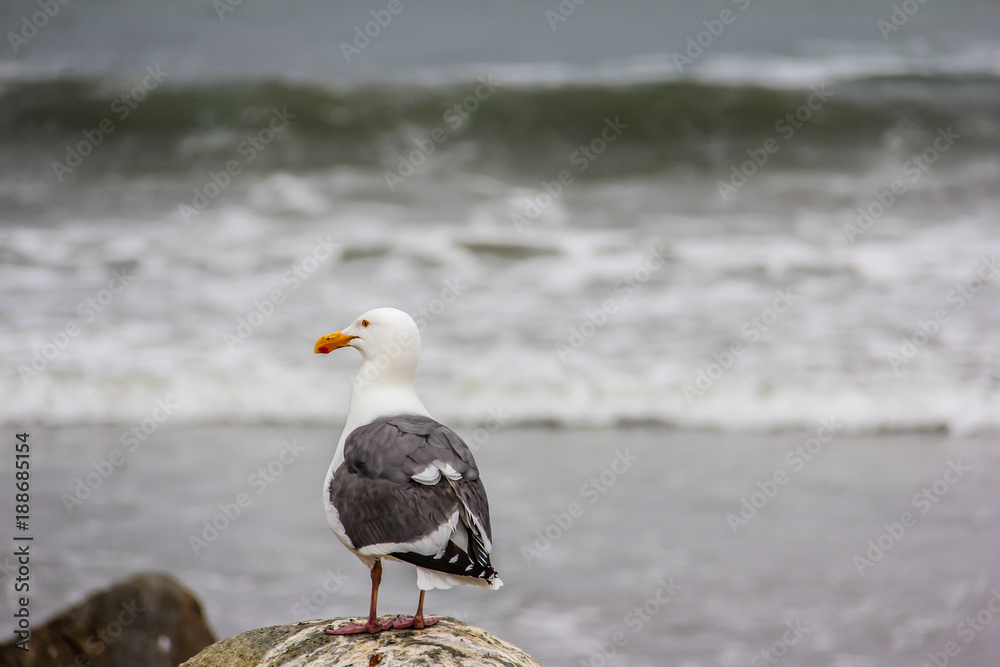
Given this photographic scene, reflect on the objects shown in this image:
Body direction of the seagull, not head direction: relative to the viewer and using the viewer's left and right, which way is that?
facing away from the viewer and to the left of the viewer
